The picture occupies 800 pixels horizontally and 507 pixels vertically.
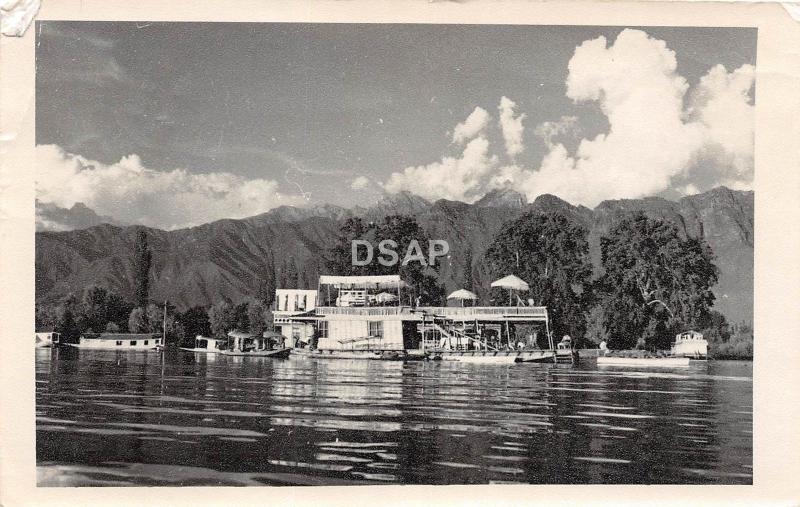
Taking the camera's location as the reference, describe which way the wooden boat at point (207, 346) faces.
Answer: facing to the left of the viewer

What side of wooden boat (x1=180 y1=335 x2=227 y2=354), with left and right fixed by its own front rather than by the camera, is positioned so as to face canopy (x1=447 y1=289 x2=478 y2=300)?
back
